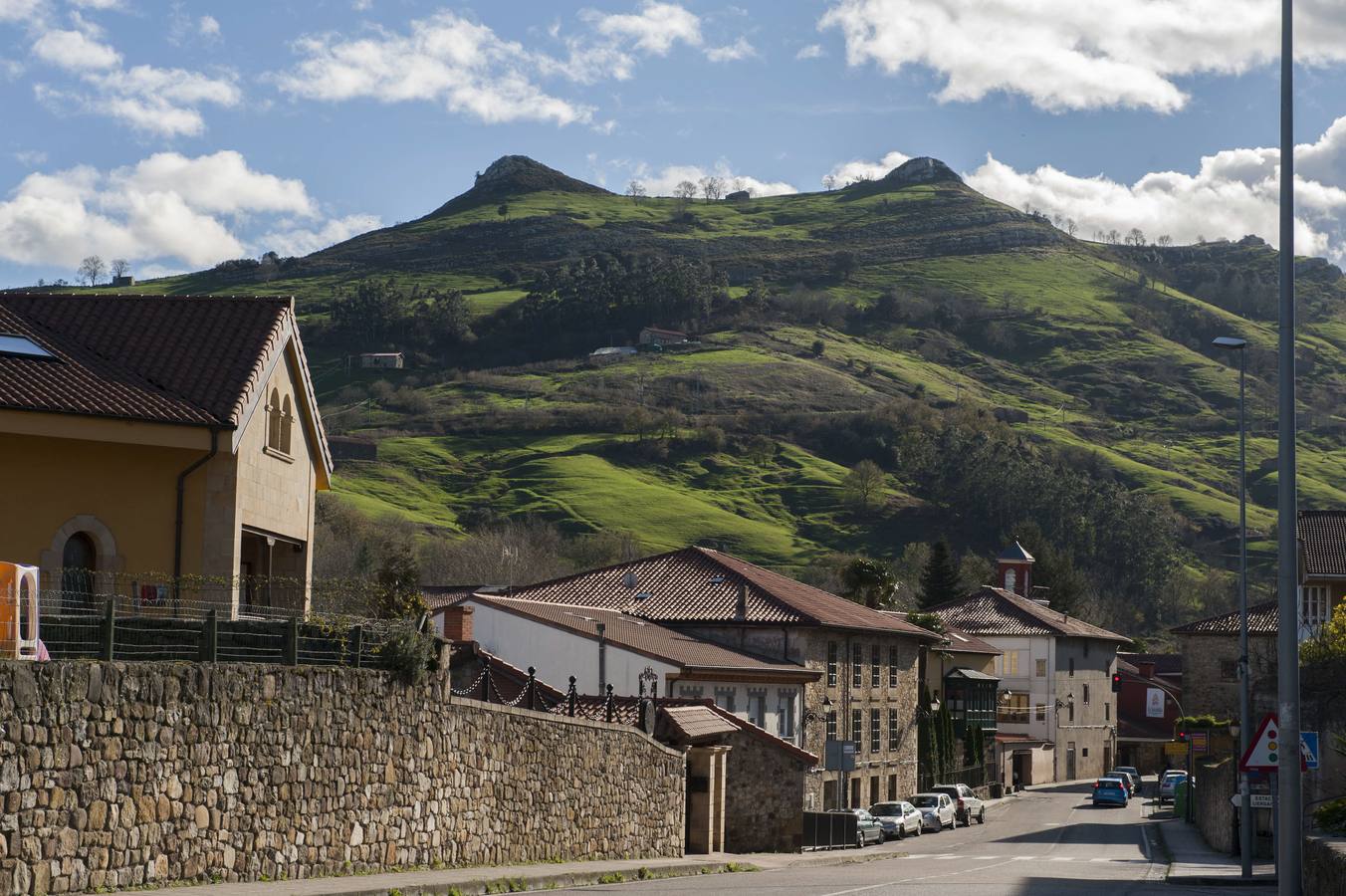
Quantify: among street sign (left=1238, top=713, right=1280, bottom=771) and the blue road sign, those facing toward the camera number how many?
2

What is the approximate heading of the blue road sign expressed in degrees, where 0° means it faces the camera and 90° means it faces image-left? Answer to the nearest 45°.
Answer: approximately 0°

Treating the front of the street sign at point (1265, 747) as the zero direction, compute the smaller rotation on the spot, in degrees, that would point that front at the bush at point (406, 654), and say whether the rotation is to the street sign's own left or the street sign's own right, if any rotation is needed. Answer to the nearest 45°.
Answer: approximately 90° to the street sign's own right

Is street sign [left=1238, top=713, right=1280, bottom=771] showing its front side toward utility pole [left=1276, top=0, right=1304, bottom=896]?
yes

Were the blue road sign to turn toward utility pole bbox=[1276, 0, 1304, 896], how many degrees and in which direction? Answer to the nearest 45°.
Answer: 0° — it already faces it

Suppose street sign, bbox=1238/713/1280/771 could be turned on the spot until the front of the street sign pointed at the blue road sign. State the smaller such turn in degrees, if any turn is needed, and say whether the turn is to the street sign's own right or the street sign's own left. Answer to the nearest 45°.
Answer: approximately 135° to the street sign's own left
